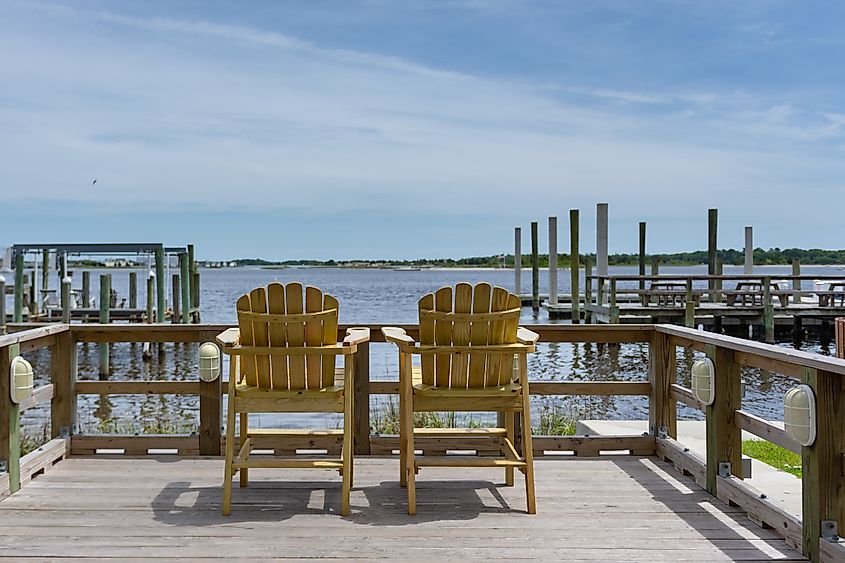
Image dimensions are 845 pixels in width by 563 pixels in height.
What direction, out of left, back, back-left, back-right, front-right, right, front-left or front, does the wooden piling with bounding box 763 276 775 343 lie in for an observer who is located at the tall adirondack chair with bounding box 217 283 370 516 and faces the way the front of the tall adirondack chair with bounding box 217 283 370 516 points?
front-right

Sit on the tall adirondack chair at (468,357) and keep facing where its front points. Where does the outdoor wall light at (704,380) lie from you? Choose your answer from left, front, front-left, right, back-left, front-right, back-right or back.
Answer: right

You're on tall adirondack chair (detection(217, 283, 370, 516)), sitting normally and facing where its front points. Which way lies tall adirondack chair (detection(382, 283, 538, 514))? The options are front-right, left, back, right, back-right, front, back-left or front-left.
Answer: right

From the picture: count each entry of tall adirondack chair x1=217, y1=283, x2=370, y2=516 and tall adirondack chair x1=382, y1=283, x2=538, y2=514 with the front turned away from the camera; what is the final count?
2

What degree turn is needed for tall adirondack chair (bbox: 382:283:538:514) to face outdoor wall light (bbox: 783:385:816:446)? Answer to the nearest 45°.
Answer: approximately 135° to its right

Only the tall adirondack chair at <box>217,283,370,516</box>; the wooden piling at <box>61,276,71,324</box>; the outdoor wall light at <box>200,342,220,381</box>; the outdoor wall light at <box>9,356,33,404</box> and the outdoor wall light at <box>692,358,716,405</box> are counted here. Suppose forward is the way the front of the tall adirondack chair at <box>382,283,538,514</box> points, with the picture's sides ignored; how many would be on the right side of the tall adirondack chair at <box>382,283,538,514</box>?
1

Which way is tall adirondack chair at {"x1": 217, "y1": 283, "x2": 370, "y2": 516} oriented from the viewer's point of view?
away from the camera

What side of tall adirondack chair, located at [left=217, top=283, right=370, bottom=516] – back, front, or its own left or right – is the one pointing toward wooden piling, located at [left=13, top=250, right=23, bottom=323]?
front

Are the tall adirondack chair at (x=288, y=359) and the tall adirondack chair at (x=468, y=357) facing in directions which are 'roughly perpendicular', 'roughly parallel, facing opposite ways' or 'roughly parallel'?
roughly parallel

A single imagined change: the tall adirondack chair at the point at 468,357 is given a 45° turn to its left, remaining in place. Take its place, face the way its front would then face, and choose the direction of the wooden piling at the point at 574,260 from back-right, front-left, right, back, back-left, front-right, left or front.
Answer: front-right

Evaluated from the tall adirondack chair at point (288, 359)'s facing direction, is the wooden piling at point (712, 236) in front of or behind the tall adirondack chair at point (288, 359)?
in front

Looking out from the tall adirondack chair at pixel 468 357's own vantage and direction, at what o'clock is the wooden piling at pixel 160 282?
The wooden piling is roughly at 11 o'clock from the tall adirondack chair.

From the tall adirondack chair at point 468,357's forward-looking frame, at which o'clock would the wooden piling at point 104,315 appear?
The wooden piling is roughly at 11 o'clock from the tall adirondack chair.

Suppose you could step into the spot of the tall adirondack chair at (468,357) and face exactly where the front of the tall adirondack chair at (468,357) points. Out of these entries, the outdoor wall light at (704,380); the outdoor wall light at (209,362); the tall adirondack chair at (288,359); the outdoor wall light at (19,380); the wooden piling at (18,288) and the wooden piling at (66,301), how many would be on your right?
1

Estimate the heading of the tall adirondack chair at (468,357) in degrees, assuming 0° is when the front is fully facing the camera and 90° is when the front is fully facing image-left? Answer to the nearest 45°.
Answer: approximately 180°

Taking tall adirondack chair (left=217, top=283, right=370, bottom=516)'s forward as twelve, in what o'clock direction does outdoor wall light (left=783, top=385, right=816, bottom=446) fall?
The outdoor wall light is roughly at 4 o'clock from the tall adirondack chair.
